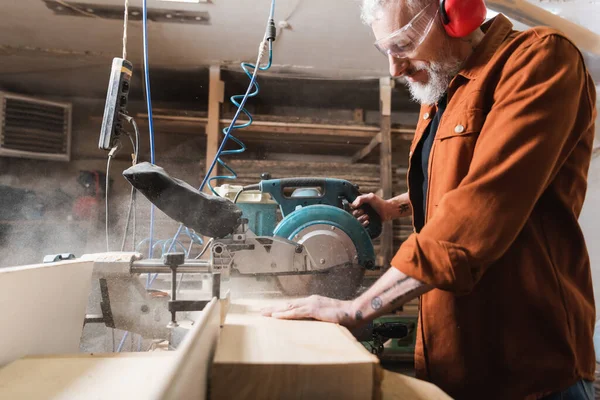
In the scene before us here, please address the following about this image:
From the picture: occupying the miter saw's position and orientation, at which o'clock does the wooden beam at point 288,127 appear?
The wooden beam is roughly at 9 o'clock from the miter saw.

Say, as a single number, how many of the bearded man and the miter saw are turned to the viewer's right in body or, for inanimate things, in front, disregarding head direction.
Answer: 1

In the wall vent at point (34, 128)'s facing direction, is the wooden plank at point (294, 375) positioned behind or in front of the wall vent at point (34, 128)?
in front

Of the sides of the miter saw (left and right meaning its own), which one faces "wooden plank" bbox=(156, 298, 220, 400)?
right

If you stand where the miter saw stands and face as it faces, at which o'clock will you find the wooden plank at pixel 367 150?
The wooden plank is roughly at 10 o'clock from the miter saw.

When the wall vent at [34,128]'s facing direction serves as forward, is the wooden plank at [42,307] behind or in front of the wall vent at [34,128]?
in front

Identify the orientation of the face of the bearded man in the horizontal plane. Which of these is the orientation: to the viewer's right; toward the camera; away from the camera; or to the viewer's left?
to the viewer's left

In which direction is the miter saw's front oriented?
to the viewer's right

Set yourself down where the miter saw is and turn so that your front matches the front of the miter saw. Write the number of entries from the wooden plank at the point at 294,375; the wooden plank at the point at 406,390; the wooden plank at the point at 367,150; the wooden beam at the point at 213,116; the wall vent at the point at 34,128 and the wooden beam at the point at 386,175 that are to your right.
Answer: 2

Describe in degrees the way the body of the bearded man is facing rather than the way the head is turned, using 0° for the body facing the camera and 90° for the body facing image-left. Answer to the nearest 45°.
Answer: approximately 90°

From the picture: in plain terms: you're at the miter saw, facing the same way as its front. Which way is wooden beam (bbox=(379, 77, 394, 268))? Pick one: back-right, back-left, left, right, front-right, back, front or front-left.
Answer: front-left

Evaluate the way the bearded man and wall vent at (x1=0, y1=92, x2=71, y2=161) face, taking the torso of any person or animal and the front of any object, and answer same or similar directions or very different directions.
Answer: very different directions
